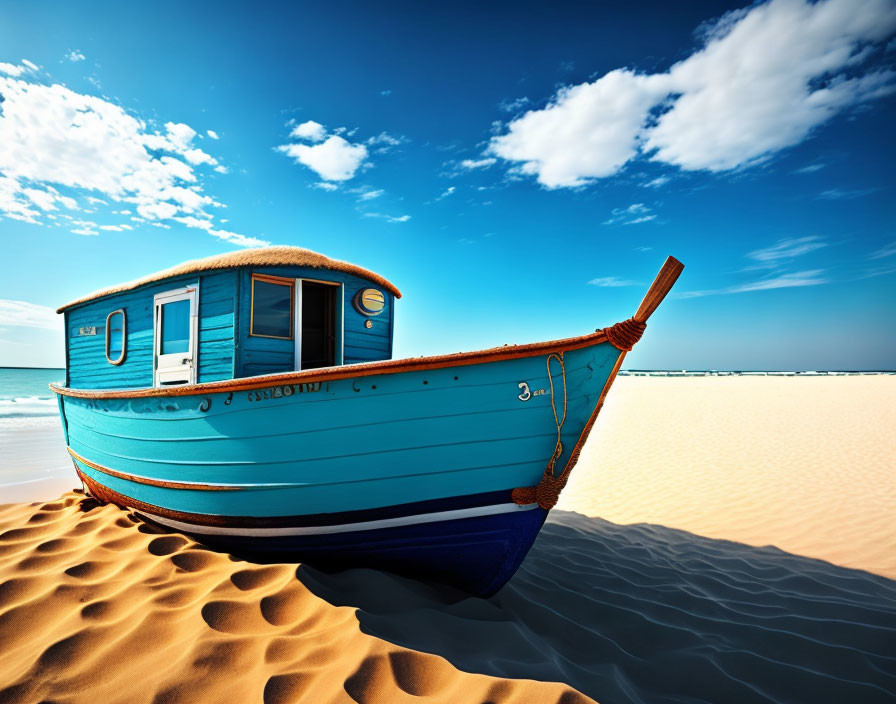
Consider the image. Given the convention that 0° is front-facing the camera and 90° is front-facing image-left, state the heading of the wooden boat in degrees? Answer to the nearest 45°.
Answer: approximately 315°
